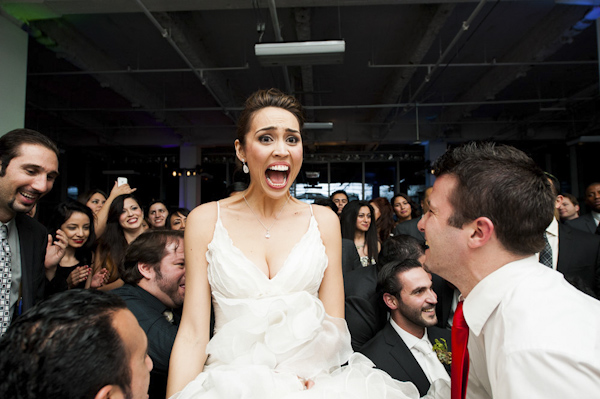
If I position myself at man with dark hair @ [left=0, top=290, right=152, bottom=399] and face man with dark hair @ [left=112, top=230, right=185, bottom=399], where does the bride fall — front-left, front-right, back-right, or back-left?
front-right

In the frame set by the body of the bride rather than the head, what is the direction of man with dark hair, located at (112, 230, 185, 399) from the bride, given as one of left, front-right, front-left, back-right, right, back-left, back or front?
back-right

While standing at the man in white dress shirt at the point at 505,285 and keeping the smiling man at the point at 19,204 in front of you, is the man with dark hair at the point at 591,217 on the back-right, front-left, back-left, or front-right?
back-right

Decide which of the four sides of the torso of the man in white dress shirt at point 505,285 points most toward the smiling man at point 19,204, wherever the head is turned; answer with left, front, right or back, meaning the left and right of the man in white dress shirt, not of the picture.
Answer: front

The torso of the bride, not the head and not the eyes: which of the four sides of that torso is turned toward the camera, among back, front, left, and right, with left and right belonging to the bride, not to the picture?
front

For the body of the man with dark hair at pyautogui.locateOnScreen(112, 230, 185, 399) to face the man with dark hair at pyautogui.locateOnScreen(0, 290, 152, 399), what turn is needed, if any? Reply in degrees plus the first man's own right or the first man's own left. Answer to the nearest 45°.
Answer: approximately 90° to the first man's own right

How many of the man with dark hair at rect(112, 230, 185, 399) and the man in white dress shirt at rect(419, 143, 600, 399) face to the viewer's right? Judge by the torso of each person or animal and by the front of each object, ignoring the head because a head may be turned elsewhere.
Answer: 1

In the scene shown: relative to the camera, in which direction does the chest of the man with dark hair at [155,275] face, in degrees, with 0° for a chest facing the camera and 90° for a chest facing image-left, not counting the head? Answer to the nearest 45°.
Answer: approximately 270°

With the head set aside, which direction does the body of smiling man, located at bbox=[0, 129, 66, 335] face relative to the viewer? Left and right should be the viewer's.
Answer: facing the viewer and to the right of the viewer

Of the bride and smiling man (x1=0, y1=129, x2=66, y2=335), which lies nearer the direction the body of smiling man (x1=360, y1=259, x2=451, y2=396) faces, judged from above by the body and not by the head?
the bride

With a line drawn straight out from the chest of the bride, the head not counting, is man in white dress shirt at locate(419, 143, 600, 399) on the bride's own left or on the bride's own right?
on the bride's own left

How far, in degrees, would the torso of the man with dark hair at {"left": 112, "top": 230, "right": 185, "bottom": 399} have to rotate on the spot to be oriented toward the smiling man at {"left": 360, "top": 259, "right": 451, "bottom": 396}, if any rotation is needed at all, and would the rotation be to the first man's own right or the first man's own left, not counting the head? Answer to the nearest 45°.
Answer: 0° — they already face them

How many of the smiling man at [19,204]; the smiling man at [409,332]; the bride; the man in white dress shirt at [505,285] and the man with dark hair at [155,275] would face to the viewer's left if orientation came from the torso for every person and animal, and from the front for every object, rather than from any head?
1

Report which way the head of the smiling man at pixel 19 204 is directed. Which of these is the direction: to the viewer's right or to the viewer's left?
to the viewer's right
